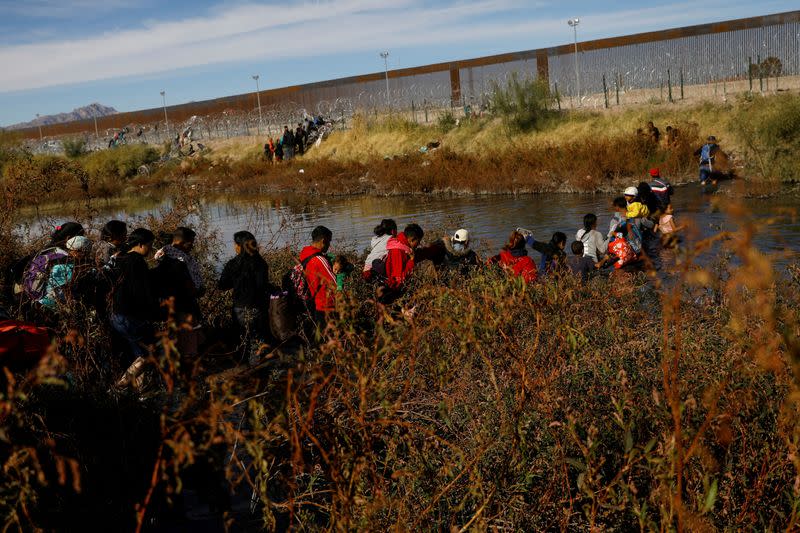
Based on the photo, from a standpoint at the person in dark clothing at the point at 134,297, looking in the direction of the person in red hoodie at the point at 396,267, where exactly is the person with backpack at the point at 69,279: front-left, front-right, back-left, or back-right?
back-left

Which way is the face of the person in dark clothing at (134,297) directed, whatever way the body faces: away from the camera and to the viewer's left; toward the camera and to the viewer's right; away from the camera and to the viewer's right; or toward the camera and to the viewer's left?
away from the camera and to the viewer's right

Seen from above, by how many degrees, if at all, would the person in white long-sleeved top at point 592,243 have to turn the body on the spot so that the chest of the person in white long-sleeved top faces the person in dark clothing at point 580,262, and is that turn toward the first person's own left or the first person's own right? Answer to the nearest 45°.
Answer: approximately 135° to the first person's own right

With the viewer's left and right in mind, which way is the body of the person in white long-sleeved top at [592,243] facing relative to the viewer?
facing away from the viewer and to the right of the viewer

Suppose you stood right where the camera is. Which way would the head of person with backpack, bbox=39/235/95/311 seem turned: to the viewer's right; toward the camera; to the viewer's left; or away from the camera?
away from the camera

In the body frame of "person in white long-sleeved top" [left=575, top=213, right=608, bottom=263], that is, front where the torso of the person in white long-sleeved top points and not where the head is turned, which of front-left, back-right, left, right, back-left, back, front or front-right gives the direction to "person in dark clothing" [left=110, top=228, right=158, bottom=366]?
back
